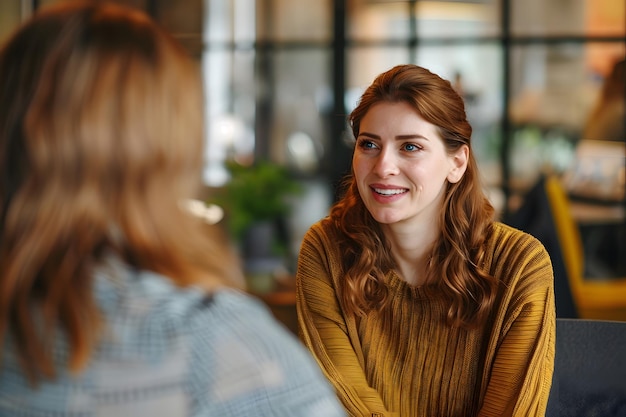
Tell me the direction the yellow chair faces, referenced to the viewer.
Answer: facing to the right of the viewer

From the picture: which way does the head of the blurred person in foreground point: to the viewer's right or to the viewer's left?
to the viewer's right

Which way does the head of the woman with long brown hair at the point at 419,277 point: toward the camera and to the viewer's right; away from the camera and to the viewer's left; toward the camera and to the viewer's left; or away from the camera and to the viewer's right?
toward the camera and to the viewer's left

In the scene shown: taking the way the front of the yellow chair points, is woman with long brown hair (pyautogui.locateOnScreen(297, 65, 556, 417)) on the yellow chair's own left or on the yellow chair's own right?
on the yellow chair's own right

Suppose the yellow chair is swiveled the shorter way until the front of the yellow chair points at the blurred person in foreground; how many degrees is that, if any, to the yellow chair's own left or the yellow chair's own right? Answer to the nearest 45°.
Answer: approximately 90° to the yellow chair's own right

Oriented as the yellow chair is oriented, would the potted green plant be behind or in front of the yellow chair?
behind
